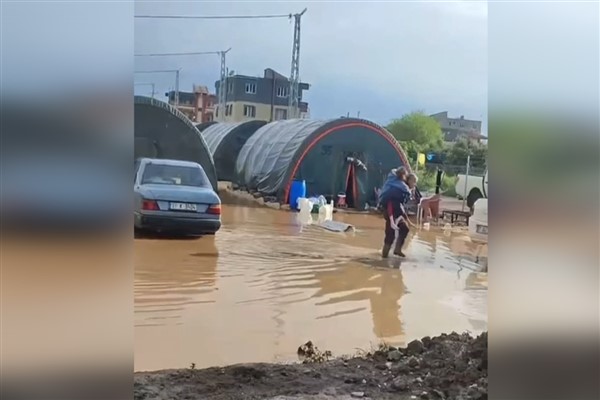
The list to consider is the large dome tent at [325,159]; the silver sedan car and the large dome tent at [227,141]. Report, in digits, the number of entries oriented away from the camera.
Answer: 1

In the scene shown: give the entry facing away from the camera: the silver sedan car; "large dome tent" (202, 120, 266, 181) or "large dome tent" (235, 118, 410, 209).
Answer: the silver sedan car

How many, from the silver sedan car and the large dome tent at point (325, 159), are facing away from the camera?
1

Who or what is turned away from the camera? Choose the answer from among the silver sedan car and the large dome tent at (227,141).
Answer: the silver sedan car

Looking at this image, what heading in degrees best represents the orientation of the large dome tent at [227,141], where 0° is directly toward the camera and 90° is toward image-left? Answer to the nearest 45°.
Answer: approximately 315°

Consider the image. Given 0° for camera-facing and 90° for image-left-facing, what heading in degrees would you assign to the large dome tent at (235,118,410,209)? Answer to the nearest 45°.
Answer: approximately 315°

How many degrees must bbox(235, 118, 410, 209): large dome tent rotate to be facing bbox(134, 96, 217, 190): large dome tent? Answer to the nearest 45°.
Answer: approximately 90° to its right

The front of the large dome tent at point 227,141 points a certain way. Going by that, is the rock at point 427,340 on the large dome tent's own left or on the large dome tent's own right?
on the large dome tent's own left

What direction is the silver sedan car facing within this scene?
away from the camera

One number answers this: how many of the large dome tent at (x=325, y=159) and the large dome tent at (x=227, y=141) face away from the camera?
0
